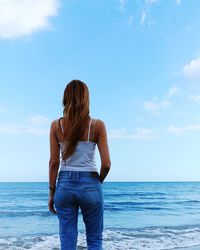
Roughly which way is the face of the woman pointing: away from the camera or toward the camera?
away from the camera

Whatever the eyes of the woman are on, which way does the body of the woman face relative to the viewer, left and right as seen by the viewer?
facing away from the viewer
